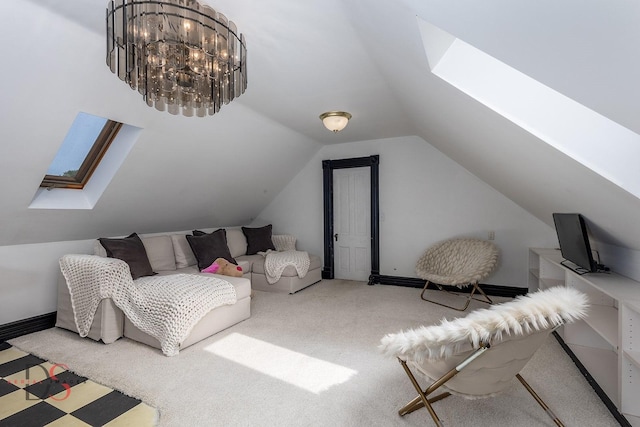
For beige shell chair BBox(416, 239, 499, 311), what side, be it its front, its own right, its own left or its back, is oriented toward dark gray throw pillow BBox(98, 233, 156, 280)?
front

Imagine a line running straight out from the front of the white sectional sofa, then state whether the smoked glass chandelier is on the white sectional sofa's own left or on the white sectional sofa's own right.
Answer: on the white sectional sofa's own right

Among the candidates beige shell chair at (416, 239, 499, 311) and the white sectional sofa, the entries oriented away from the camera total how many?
0

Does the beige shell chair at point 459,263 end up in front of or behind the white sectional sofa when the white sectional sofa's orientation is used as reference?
in front

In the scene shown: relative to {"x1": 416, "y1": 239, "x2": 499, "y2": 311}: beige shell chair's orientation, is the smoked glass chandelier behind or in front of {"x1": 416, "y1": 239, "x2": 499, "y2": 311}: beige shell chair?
in front

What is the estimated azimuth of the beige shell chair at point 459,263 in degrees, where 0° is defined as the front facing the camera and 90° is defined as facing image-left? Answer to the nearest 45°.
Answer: approximately 45°

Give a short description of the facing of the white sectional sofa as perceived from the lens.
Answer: facing the viewer and to the right of the viewer

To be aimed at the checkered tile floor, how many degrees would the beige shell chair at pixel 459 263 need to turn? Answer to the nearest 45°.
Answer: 0° — it already faces it
